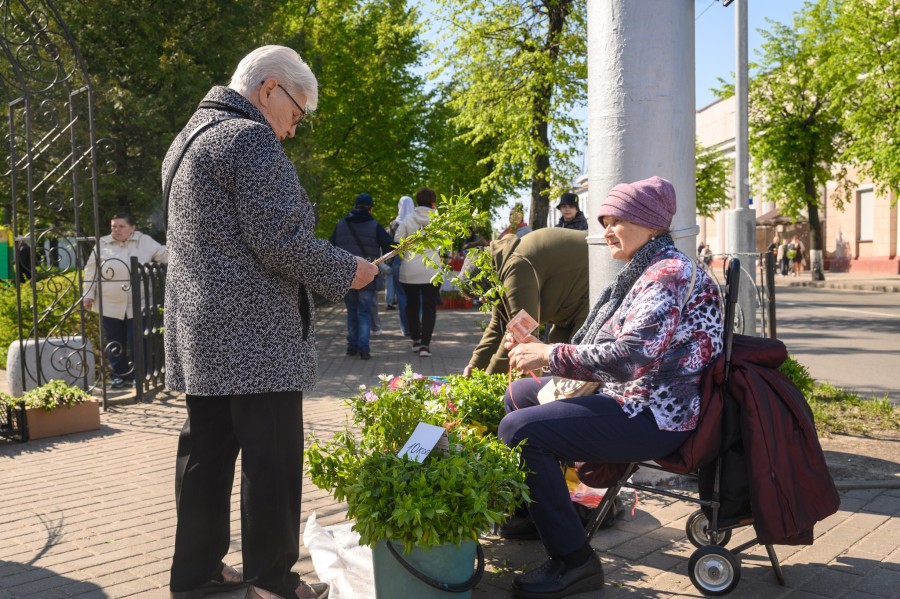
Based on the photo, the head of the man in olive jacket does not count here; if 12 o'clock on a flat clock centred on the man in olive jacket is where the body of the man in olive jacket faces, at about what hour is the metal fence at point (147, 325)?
The metal fence is roughly at 1 o'clock from the man in olive jacket.

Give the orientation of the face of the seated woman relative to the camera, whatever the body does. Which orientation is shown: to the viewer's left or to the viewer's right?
to the viewer's left

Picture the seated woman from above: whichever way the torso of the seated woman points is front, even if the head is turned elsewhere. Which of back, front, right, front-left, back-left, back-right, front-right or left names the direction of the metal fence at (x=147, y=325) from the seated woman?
front-right

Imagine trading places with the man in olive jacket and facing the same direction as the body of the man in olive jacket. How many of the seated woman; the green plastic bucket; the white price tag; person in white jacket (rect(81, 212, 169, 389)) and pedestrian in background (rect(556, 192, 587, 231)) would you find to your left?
3

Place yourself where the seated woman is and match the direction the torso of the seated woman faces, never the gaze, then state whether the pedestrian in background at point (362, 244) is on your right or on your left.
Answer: on your right

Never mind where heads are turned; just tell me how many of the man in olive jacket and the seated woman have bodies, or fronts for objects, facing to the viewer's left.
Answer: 2

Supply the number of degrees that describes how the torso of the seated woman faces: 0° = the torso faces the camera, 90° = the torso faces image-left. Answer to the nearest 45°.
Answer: approximately 90°

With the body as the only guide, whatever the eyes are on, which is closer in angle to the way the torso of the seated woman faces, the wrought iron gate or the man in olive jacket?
the wrought iron gate

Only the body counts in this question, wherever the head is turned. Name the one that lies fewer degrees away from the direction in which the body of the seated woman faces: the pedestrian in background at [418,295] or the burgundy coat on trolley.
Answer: the pedestrian in background

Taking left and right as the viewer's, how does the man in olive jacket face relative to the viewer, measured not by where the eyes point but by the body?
facing to the left of the viewer

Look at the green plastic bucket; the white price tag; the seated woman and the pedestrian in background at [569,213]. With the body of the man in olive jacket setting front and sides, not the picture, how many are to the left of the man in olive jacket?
3

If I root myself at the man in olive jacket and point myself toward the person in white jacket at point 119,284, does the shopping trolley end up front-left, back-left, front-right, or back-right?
back-left
